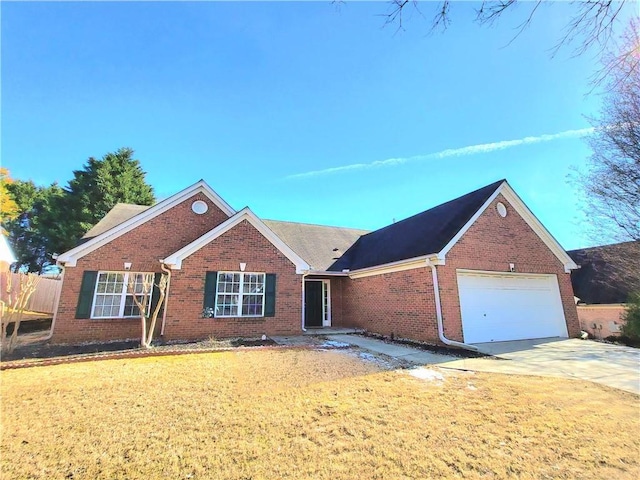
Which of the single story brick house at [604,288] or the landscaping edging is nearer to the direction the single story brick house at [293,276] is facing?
the landscaping edging

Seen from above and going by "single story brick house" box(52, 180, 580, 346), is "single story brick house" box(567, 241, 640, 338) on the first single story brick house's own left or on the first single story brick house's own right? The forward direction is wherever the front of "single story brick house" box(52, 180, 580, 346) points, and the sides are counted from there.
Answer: on the first single story brick house's own left

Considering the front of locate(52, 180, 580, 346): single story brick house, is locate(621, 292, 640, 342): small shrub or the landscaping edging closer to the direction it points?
the landscaping edging

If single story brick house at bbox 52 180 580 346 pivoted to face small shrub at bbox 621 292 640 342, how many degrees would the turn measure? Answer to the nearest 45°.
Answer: approximately 90° to its left

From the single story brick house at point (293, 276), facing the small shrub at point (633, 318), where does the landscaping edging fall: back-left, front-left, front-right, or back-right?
back-right

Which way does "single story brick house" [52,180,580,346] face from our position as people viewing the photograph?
facing the viewer

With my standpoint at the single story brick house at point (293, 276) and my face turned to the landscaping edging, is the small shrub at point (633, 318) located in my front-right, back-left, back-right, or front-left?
back-left
